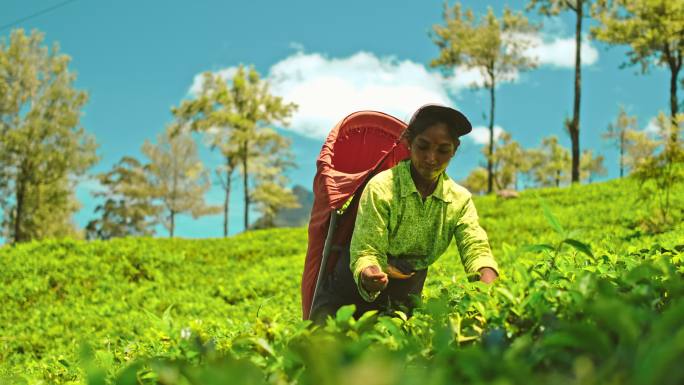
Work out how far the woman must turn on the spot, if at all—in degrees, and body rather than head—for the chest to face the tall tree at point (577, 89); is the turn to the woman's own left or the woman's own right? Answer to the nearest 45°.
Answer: approximately 135° to the woman's own left

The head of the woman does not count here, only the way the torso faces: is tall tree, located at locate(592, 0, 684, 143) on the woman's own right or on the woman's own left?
on the woman's own left

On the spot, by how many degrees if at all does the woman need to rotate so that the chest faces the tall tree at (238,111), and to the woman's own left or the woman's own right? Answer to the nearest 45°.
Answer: approximately 135° to the woman's own left

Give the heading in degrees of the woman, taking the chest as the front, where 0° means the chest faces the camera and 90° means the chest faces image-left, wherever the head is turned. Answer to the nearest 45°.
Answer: approximately 315°

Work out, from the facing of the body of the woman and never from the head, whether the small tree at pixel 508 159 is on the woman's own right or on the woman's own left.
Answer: on the woman's own left
